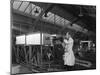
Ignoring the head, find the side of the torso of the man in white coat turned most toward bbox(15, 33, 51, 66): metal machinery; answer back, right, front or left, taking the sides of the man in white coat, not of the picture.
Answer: front

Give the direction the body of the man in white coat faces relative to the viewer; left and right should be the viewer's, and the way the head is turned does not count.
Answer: facing the viewer and to the left of the viewer
